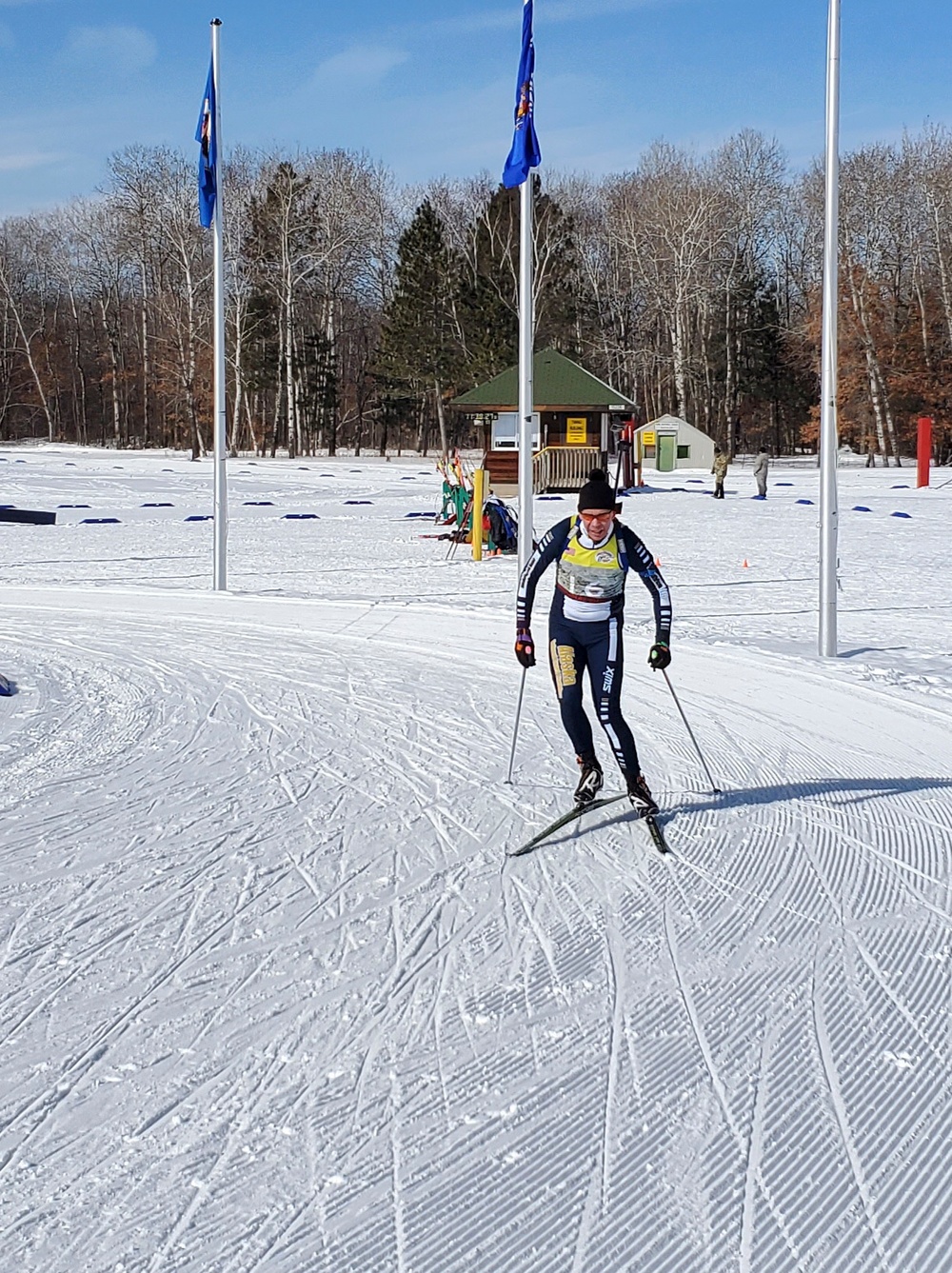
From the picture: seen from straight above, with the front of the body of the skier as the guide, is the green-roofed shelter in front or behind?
behind

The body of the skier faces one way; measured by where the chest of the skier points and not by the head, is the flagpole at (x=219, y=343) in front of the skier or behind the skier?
behind

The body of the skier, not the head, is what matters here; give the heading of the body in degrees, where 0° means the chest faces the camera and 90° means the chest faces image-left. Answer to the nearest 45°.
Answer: approximately 0°

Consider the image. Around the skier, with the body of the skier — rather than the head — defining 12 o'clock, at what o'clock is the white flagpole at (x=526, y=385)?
The white flagpole is roughly at 6 o'clock from the skier.

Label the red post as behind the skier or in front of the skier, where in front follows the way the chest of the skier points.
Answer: behind
